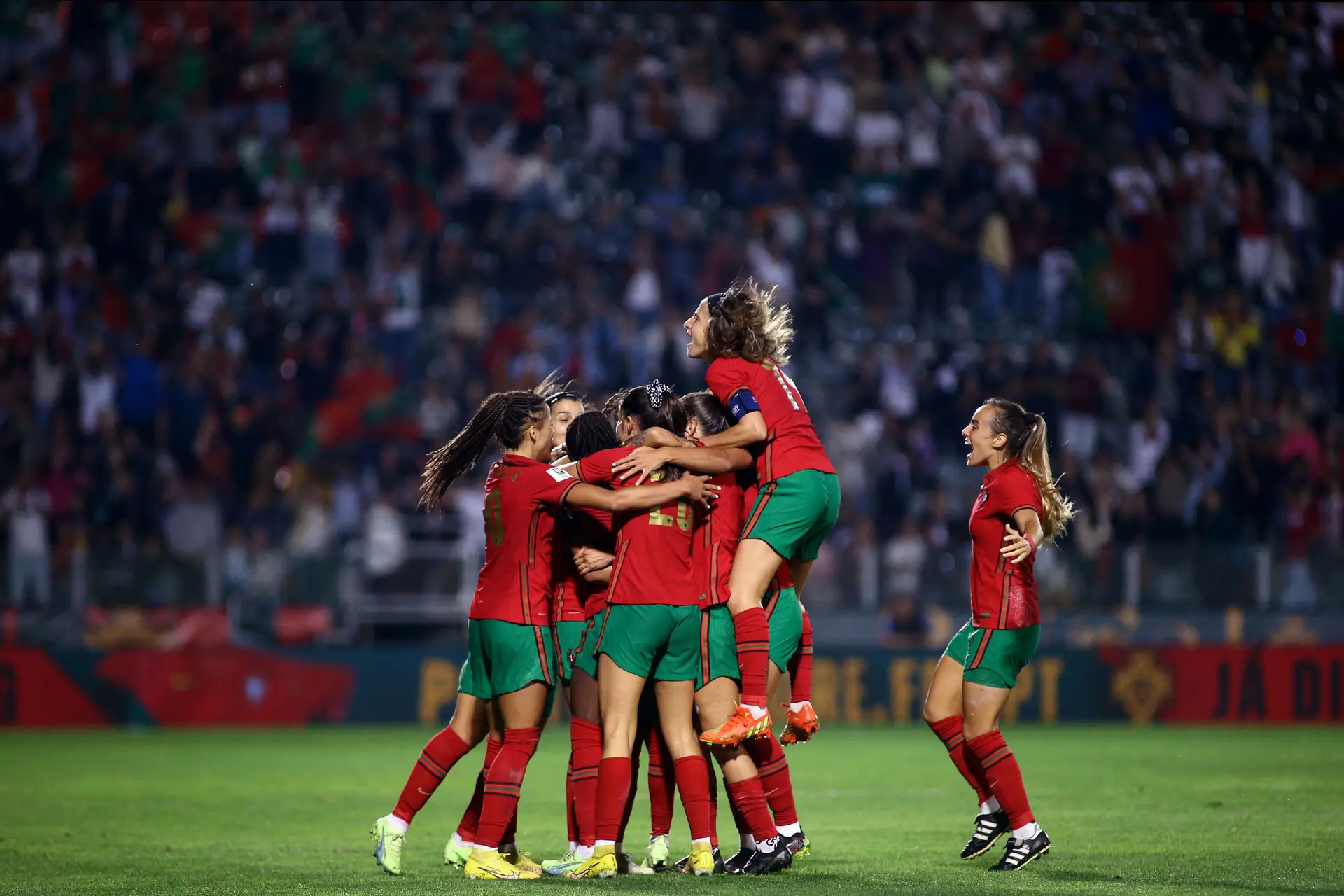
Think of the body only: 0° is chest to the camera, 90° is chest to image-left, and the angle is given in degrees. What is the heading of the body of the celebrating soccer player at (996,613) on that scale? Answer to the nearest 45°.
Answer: approximately 90°

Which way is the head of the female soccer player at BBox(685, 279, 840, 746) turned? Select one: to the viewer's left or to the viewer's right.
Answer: to the viewer's left

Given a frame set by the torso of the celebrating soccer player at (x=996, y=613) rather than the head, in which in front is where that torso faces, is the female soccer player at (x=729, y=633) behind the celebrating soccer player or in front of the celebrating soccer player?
in front

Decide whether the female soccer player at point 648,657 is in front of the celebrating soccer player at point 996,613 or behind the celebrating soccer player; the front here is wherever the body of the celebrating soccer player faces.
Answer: in front

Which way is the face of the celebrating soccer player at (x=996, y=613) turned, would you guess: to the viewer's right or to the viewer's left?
to the viewer's left
